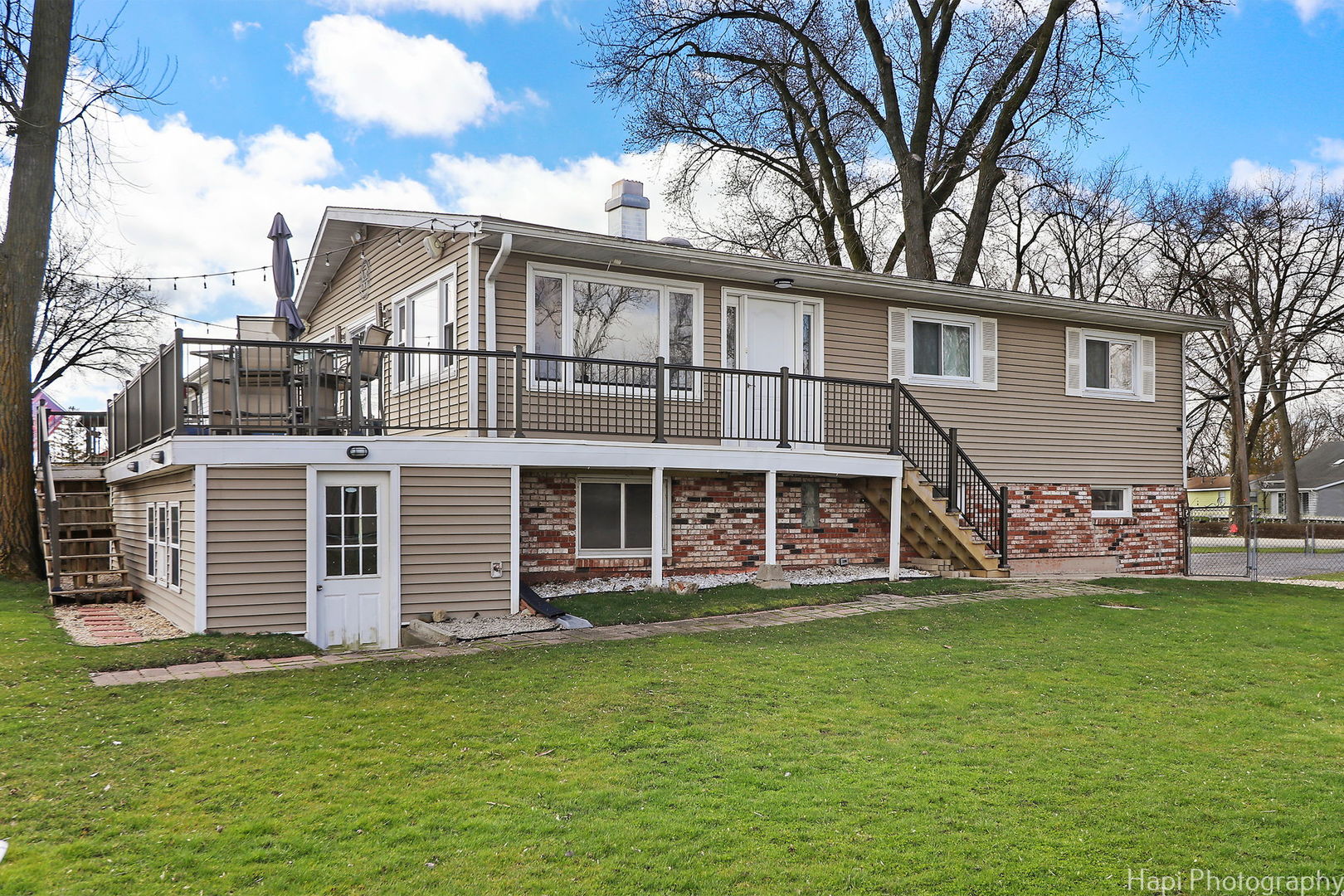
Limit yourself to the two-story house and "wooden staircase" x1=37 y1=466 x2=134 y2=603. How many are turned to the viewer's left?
0

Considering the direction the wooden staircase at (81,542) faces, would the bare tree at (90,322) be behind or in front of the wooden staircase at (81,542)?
behind

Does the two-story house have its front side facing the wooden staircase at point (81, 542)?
no

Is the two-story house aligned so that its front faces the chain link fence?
no

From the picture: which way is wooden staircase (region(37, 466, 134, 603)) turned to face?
toward the camera

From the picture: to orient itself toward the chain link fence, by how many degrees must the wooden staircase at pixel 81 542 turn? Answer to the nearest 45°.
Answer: approximately 90° to its left
